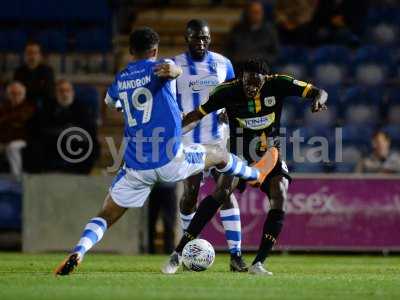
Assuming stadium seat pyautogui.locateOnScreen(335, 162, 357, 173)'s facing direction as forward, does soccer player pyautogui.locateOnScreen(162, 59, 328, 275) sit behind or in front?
in front

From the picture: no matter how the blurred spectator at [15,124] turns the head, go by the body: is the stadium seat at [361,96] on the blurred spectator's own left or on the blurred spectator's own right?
on the blurred spectator's own left

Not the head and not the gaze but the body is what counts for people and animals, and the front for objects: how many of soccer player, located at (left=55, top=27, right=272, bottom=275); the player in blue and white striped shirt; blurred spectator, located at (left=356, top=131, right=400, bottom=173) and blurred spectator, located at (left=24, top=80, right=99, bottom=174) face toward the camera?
3

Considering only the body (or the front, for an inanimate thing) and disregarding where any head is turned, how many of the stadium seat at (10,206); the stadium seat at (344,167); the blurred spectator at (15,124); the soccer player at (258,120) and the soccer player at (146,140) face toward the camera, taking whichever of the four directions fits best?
4

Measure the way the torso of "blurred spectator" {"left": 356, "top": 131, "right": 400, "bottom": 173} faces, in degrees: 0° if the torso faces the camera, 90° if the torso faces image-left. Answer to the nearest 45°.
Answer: approximately 0°

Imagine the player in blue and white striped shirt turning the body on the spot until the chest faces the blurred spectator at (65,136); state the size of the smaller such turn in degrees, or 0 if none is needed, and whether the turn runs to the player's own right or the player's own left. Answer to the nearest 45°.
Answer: approximately 135° to the player's own right

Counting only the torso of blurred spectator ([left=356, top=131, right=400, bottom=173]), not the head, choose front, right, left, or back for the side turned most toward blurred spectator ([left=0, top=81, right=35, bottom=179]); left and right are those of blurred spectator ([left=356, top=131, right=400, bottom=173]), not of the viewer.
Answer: right
